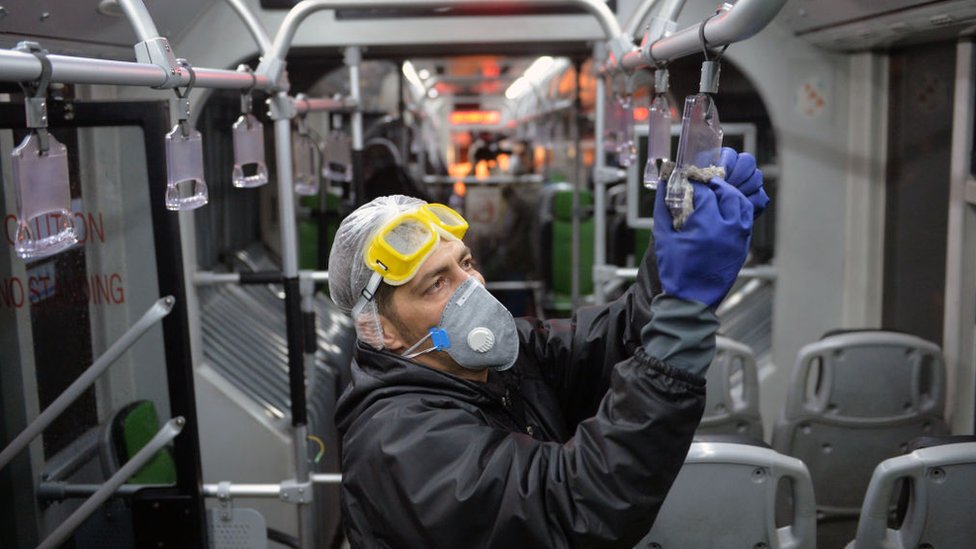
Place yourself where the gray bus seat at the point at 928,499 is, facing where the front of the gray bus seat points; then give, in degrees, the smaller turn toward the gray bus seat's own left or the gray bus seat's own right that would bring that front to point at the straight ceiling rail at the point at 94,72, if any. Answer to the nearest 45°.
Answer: approximately 135° to the gray bus seat's own left

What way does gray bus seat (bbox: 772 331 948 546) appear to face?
away from the camera

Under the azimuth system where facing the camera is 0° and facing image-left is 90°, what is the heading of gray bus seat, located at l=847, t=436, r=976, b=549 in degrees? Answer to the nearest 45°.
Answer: approximately 180°

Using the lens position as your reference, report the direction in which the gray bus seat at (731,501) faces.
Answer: facing away from the viewer

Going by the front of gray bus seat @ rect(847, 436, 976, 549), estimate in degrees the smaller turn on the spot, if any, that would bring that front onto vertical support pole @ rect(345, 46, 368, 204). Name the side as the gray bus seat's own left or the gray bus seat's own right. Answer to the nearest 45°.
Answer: approximately 45° to the gray bus seat's own left

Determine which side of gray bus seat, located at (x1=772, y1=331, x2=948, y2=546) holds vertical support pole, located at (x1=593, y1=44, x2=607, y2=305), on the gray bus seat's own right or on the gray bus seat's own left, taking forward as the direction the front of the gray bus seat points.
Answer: on the gray bus seat's own left

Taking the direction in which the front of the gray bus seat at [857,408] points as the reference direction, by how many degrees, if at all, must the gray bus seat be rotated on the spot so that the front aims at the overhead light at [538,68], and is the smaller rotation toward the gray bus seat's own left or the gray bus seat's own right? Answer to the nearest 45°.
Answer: approximately 45° to the gray bus seat's own left

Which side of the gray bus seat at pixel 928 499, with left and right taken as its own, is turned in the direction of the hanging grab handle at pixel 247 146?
left
